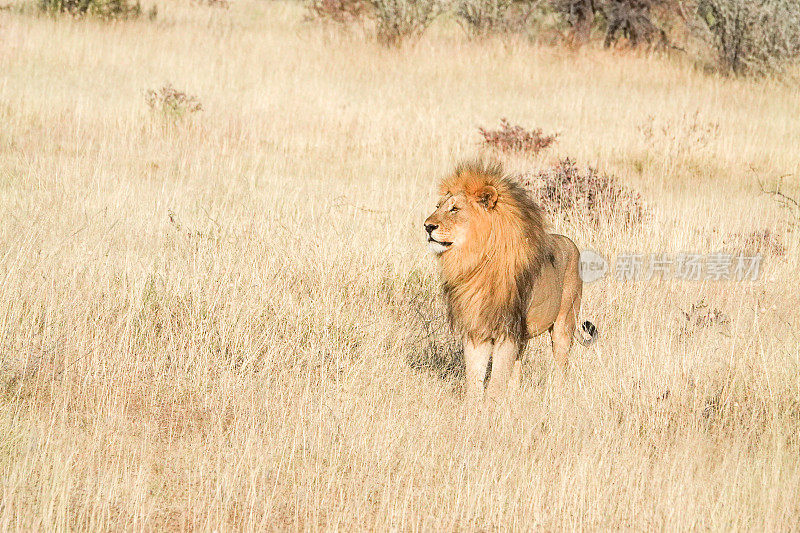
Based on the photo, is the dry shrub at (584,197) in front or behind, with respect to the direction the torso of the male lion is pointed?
behind

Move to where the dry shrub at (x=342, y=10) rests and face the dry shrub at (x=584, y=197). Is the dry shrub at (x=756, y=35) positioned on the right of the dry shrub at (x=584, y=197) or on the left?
left

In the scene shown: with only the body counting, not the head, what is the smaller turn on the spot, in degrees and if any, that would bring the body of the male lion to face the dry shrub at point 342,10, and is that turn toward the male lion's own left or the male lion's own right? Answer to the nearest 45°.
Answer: approximately 135° to the male lion's own right

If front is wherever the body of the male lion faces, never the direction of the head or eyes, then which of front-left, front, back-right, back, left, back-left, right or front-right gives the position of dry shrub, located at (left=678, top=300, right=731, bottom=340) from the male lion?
back

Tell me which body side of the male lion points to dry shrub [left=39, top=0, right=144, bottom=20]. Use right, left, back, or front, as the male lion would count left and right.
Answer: right

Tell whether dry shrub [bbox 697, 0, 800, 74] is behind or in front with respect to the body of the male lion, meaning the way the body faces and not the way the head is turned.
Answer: behind

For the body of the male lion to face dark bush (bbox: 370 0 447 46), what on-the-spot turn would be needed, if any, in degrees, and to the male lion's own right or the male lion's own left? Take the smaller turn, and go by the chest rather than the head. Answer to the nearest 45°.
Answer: approximately 135° to the male lion's own right

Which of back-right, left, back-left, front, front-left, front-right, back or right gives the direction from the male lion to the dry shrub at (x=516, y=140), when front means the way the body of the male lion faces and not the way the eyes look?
back-right

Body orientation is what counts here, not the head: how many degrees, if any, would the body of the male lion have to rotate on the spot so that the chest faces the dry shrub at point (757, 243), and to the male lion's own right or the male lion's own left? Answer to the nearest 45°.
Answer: approximately 180°

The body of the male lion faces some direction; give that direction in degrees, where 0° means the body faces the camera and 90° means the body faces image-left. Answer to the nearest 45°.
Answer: approximately 45°

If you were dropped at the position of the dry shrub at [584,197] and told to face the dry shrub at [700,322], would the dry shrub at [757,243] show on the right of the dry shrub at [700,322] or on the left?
left

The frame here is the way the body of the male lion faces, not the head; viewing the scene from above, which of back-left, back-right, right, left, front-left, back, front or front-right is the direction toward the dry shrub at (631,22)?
back-right

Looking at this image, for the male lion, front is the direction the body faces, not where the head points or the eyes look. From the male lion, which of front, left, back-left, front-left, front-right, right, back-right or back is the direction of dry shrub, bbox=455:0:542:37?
back-right

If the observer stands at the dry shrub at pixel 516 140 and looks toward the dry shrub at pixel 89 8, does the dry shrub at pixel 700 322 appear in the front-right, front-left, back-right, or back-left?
back-left
